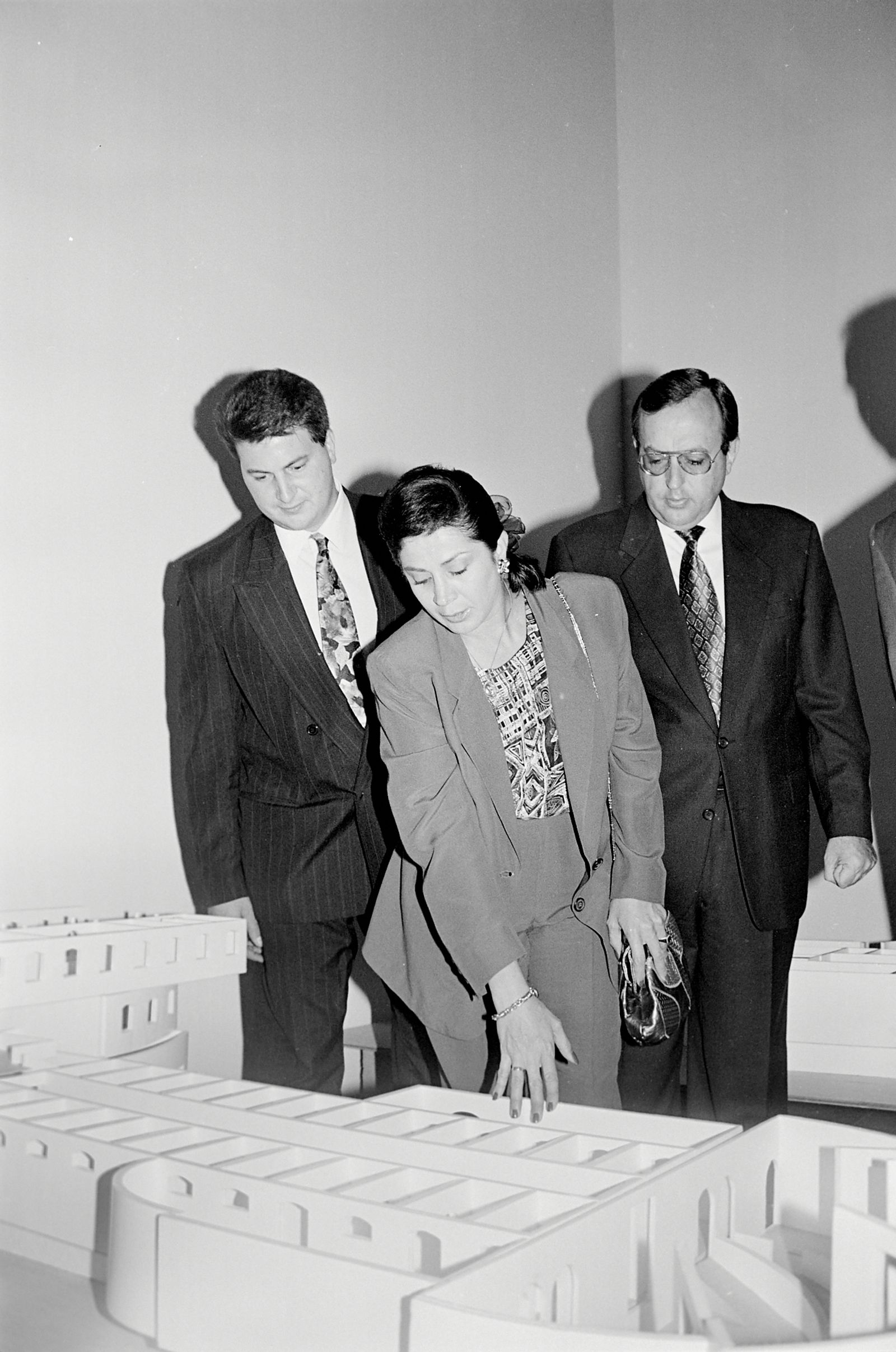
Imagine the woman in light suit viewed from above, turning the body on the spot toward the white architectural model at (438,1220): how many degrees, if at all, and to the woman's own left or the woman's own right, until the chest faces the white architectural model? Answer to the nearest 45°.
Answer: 0° — they already face it

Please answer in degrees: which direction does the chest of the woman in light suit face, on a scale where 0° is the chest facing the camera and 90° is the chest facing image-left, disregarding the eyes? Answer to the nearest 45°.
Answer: approximately 0°

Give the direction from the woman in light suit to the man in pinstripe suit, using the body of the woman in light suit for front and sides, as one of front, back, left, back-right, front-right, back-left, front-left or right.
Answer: back-right

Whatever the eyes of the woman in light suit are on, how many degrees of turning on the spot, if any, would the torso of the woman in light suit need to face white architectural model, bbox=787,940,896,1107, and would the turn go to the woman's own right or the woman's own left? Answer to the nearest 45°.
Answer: approximately 135° to the woman's own left

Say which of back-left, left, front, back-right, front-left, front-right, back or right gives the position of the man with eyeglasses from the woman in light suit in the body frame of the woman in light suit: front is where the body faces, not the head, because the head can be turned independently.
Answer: back-left

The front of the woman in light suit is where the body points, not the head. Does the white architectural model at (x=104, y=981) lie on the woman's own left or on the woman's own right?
on the woman's own right
